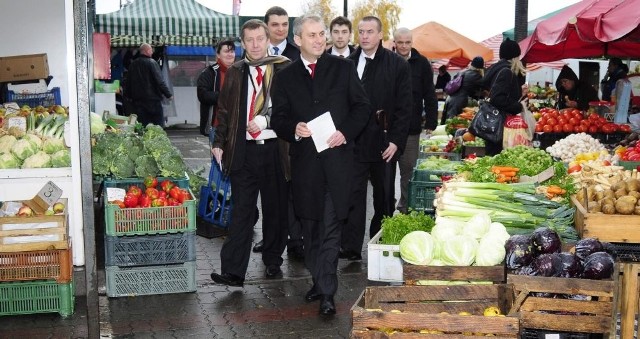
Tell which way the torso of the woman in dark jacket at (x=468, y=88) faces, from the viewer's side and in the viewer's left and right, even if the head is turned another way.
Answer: facing away from the viewer and to the left of the viewer

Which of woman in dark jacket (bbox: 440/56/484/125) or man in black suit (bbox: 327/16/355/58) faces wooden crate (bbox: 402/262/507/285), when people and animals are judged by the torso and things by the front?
the man in black suit

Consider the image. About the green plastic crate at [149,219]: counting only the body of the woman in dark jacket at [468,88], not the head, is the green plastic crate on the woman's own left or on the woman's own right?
on the woman's own left

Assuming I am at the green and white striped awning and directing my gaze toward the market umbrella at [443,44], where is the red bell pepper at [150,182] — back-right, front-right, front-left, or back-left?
back-right

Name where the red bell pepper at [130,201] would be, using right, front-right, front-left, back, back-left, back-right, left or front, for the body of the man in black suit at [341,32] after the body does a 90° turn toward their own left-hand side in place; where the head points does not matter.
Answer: back-right

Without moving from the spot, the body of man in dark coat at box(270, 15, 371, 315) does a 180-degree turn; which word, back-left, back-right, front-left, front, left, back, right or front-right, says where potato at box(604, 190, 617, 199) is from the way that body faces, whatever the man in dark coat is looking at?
right

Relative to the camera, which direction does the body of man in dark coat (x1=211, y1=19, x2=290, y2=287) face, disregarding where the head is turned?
toward the camera

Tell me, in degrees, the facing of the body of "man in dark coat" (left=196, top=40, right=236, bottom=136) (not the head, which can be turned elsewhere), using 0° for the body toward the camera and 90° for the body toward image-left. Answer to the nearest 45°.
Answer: approximately 315°

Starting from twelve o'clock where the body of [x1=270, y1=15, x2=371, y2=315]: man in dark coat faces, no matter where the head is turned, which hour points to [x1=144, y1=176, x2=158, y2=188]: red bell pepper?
The red bell pepper is roughly at 4 o'clock from the man in dark coat.

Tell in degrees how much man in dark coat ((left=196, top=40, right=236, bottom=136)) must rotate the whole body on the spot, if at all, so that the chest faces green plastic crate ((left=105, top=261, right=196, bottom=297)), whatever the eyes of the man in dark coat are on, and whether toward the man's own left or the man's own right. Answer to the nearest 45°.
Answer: approximately 45° to the man's own right

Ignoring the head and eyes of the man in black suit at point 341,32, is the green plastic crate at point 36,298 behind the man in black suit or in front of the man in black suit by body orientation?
in front

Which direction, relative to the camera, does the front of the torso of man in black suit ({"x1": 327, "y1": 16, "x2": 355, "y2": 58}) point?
toward the camera

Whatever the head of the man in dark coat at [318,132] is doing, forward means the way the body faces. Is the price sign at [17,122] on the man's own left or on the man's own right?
on the man's own right

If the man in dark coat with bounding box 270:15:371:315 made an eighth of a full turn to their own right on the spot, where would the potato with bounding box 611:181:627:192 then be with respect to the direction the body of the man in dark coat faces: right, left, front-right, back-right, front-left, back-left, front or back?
back-left

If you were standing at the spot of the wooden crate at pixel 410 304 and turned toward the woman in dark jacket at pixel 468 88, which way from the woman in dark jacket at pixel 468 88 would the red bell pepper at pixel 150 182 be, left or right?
left

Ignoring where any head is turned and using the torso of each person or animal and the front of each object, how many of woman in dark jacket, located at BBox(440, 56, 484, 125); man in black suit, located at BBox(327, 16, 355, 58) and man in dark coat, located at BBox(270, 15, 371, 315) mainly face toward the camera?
2
